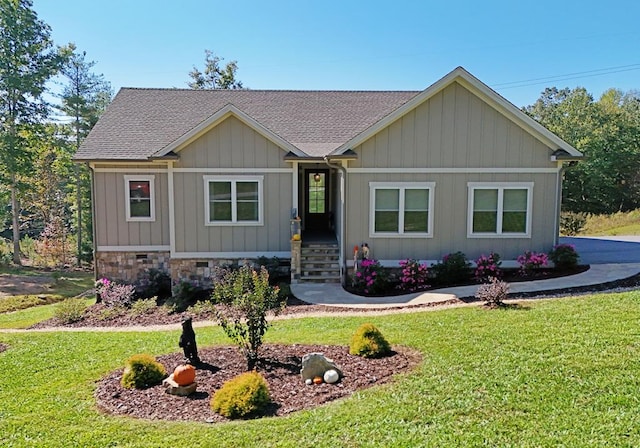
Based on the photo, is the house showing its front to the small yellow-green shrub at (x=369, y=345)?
yes

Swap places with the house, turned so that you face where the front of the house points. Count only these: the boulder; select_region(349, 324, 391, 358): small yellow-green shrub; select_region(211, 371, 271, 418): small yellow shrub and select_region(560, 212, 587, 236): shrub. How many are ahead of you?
3

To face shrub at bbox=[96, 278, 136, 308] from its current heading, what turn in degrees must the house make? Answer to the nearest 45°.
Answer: approximately 90° to its right

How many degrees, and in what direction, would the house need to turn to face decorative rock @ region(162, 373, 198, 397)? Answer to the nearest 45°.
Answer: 0° — it already faces it

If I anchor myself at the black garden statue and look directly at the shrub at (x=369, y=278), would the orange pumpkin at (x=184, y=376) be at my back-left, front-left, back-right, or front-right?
back-right

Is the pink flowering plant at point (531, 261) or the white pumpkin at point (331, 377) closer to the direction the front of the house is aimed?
the white pumpkin

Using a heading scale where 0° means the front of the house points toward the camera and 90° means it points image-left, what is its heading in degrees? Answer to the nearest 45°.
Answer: approximately 0°

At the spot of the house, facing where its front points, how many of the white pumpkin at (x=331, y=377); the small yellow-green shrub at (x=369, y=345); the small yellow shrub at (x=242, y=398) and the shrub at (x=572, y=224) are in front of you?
3

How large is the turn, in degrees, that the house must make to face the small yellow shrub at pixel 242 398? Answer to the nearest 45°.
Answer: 0° — it already faces it

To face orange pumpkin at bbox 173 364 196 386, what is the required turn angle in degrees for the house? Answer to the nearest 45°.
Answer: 0° — it already faces it

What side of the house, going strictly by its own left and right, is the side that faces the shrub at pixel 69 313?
right

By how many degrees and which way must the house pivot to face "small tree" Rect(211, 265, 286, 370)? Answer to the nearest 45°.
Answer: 0° — it already faces it

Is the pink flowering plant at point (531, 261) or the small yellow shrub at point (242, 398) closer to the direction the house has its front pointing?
the small yellow shrub

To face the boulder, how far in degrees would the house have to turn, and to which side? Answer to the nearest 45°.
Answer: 0° — it already faces it
